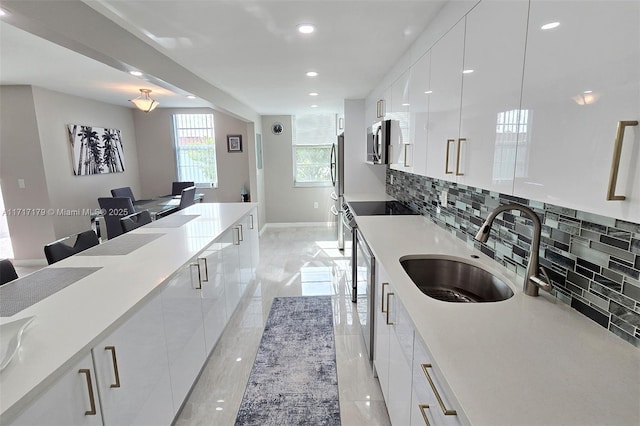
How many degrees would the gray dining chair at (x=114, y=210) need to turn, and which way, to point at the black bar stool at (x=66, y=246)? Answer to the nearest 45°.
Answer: approximately 135° to its right

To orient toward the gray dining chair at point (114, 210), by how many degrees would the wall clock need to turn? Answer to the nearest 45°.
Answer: approximately 45° to its right

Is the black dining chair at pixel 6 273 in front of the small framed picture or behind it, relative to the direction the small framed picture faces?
in front

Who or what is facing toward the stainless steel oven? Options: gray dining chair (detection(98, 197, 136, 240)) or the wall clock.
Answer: the wall clock

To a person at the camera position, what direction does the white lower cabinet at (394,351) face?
facing to the left of the viewer

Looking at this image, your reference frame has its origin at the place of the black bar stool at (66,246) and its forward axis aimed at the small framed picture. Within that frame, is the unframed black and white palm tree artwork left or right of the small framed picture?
left

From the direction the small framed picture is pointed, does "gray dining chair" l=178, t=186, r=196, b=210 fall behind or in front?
in front

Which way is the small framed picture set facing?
toward the camera

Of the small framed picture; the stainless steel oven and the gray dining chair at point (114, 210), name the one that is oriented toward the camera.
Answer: the small framed picture

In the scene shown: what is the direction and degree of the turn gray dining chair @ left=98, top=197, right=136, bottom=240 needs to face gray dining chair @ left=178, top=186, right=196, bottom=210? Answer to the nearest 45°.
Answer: approximately 45° to its right

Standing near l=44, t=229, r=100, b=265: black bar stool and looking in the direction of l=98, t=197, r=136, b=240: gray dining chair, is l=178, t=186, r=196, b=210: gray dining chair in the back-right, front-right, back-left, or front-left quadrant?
front-right

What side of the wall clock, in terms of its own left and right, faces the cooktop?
front

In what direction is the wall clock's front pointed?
toward the camera

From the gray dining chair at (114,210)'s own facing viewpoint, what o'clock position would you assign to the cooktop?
The cooktop is roughly at 3 o'clock from the gray dining chair.

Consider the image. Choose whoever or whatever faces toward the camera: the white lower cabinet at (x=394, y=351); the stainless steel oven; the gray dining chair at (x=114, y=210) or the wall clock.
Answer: the wall clock

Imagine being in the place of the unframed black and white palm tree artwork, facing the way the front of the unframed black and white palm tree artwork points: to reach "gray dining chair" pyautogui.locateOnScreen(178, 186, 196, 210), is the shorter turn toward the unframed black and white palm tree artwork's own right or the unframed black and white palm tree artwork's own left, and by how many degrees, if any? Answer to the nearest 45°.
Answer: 0° — it already faces it

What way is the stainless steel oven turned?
to the viewer's left

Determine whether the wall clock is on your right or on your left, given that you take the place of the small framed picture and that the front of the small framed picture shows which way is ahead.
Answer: on your left
